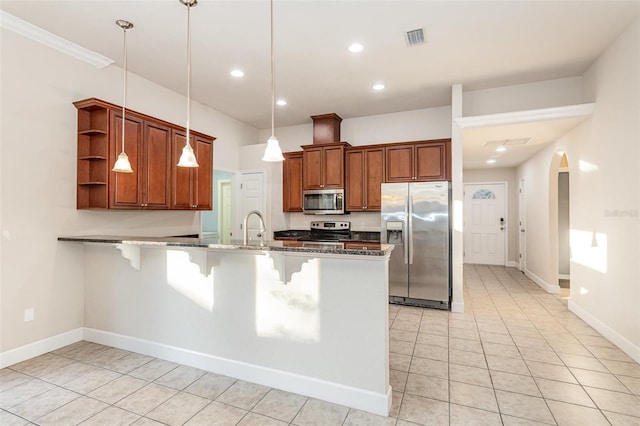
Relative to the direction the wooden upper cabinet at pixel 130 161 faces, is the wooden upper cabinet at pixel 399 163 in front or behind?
in front

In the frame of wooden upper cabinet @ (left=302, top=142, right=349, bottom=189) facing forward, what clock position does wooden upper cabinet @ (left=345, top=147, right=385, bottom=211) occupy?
wooden upper cabinet @ (left=345, top=147, right=385, bottom=211) is roughly at 8 o'clock from wooden upper cabinet @ (left=302, top=142, right=349, bottom=189).

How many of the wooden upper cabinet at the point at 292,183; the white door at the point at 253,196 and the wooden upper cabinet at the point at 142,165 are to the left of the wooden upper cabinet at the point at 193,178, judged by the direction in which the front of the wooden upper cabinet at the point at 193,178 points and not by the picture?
2

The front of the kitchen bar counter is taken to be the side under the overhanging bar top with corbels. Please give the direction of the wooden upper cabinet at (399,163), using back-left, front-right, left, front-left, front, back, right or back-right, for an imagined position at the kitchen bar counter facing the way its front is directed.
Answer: back

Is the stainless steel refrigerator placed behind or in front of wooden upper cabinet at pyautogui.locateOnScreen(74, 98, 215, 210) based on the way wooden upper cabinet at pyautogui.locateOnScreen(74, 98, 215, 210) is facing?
in front

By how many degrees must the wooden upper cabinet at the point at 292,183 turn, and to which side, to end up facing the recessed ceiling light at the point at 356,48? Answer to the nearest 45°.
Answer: approximately 45° to its left

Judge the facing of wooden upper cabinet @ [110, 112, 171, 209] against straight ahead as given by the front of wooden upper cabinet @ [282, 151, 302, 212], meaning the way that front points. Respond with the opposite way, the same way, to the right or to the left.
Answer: to the left

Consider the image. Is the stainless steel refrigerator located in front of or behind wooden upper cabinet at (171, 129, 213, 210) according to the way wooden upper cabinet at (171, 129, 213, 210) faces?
in front

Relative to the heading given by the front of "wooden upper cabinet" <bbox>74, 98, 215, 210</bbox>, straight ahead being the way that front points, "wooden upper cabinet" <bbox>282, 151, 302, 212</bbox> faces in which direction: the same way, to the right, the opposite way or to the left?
to the right
